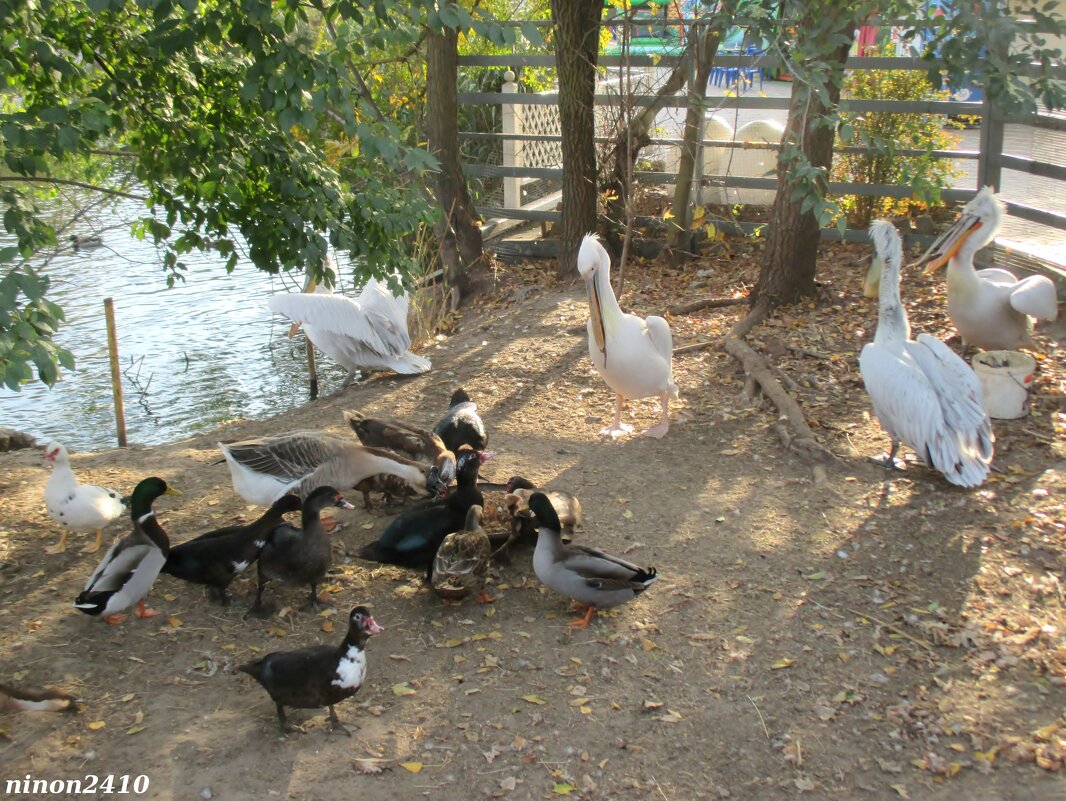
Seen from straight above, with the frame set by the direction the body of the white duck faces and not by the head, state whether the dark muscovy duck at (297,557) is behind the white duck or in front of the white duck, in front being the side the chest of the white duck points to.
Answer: behind

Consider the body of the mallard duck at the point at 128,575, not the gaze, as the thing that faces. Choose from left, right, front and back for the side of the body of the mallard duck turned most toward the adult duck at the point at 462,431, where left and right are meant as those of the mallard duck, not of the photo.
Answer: front

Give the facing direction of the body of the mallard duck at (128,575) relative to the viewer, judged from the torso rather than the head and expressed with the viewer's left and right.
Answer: facing away from the viewer and to the right of the viewer

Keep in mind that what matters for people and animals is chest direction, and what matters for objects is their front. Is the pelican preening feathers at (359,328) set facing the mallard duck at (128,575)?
no

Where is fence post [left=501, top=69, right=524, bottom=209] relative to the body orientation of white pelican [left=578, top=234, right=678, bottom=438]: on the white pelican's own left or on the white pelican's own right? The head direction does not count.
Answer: on the white pelican's own right

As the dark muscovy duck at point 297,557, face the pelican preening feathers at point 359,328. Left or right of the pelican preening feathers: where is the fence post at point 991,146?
right

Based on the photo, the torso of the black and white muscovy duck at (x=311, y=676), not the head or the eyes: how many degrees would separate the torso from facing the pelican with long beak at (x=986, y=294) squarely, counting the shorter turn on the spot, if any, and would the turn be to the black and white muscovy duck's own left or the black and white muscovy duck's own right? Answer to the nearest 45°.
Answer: approximately 45° to the black and white muscovy duck's own left

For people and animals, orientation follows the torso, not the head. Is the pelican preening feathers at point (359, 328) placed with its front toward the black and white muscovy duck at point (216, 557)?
no

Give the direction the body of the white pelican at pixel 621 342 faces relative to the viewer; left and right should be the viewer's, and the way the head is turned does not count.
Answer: facing the viewer and to the left of the viewer

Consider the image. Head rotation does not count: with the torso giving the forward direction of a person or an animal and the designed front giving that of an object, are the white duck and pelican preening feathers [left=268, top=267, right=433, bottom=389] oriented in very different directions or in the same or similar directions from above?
same or similar directions

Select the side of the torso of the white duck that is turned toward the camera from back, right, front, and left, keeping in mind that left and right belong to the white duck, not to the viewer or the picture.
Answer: left

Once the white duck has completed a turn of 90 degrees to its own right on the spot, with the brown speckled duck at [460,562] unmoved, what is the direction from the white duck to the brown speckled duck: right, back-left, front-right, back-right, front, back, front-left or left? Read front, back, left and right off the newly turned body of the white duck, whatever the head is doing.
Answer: back-right

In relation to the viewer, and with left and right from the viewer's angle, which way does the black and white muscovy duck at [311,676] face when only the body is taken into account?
facing to the right of the viewer

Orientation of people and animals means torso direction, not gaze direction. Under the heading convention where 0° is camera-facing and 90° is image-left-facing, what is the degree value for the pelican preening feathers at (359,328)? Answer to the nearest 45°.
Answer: approximately 90°

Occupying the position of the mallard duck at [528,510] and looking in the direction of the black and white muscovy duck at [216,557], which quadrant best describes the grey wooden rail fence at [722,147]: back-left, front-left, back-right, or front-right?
back-right

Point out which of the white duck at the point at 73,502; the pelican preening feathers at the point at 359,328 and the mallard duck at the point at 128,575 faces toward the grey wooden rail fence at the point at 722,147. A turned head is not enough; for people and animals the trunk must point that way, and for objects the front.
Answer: the mallard duck
